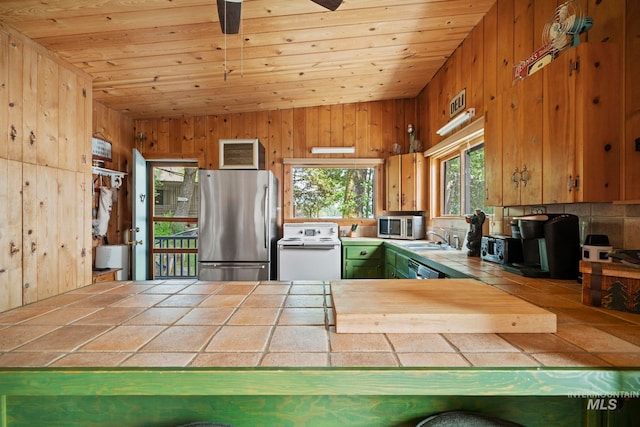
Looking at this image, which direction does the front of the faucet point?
to the viewer's left

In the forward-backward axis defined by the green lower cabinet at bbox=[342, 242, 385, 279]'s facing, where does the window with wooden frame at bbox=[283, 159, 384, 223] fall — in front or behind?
behind

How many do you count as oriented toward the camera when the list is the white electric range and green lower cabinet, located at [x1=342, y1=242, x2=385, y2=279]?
2

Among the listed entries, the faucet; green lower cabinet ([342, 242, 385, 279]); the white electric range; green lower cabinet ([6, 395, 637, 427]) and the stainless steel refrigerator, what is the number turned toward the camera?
4

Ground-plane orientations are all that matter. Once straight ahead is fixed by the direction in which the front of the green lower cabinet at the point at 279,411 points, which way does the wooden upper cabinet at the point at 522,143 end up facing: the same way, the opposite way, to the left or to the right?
to the right

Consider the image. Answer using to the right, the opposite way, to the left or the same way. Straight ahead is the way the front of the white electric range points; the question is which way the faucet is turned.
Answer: to the right
